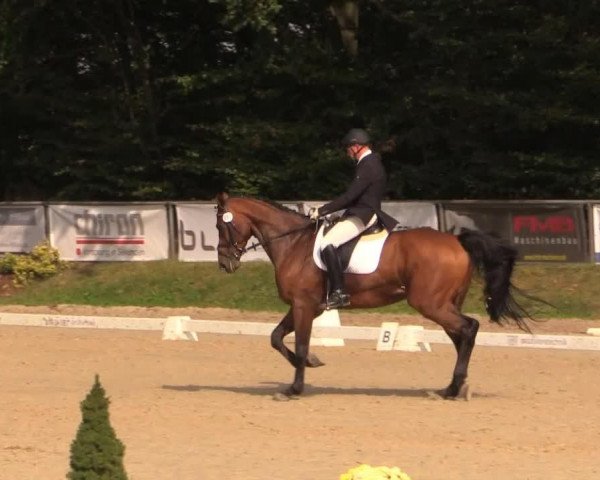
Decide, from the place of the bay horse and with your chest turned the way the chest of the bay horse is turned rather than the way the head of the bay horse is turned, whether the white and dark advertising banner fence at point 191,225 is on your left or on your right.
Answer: on your right

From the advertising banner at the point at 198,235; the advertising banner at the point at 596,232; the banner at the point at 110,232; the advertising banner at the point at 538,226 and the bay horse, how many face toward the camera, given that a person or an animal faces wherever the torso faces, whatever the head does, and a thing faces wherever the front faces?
4

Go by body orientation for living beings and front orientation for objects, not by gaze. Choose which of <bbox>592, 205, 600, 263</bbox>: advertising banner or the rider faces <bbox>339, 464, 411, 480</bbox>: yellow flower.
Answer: the advertising banner

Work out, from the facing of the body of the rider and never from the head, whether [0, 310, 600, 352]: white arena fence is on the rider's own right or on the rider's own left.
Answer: on the rider's own right

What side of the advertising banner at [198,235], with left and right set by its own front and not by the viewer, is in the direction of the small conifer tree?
front

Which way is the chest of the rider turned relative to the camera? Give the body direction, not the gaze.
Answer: to the viewer's left

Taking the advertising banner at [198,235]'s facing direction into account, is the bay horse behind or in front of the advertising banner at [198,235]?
in front

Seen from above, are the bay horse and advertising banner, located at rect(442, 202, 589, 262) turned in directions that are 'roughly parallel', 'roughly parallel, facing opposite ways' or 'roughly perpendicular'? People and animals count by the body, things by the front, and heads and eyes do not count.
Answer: roughly perpendicular

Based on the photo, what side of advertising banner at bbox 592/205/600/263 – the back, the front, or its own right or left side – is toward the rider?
front

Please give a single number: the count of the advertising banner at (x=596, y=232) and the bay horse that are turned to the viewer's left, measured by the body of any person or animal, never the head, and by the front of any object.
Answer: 1

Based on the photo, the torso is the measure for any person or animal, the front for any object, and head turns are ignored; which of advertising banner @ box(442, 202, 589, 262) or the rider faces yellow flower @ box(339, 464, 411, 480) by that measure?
the advertising banner

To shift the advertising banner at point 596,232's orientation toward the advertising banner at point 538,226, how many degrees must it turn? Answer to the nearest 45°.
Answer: approximately 90° to its right

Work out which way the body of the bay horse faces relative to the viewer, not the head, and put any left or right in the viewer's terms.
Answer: facing to the left of the viewer
